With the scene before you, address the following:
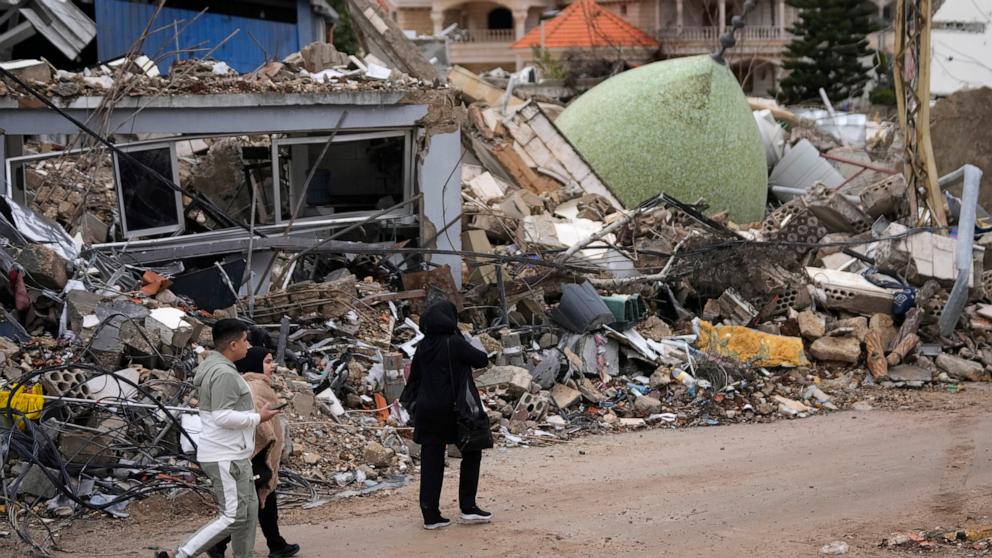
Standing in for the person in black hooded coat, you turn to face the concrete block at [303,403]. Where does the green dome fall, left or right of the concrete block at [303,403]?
right

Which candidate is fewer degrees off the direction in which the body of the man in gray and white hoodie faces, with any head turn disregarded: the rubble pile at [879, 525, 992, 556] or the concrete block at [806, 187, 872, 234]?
the rubble pile

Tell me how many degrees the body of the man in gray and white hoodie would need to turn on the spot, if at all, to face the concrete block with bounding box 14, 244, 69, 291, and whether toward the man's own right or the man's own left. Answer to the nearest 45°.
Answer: approximately 90° to the man's own left

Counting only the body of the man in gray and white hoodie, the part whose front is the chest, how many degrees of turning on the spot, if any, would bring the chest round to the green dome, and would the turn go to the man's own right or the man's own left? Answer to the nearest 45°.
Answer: approximately 45° to the man's own left

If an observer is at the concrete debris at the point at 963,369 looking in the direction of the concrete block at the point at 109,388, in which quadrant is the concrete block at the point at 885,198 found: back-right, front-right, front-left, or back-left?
back-right

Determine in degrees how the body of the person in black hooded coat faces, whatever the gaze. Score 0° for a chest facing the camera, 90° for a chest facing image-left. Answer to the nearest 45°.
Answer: approximately 225°

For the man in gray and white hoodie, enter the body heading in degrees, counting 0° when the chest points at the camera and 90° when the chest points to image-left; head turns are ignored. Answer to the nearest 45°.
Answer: approximately 270°

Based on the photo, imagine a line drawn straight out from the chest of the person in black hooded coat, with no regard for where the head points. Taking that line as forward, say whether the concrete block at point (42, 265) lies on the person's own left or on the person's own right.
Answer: on the person's own left

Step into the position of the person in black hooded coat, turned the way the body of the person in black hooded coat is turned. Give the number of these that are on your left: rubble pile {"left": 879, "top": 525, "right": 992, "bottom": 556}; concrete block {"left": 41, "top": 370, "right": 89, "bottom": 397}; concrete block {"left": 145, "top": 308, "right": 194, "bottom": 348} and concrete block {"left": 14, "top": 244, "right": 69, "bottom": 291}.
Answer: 3
